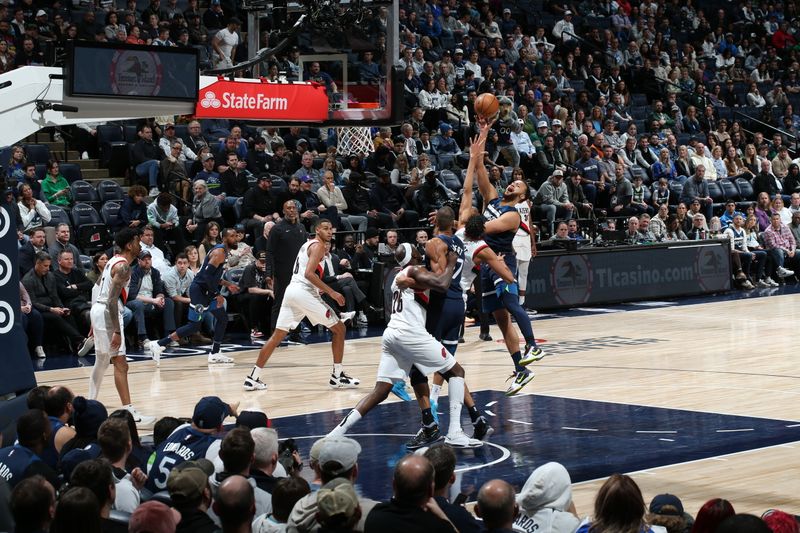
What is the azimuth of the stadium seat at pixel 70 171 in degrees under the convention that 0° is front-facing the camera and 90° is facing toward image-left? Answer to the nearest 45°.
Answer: approximately 315°

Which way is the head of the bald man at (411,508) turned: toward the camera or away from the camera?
away from the camera

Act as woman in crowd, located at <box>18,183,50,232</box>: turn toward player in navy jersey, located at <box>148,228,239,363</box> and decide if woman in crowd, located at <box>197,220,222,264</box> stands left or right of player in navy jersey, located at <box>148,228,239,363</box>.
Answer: left

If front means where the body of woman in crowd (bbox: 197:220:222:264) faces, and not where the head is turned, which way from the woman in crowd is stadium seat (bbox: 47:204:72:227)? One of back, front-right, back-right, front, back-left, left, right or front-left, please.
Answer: back-right

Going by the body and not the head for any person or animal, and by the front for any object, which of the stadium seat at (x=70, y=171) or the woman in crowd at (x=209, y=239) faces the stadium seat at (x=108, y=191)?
the stadium seat at (x=70, y=171)

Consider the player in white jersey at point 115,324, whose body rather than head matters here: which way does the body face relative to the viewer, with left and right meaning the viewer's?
facing to the right of the viewer

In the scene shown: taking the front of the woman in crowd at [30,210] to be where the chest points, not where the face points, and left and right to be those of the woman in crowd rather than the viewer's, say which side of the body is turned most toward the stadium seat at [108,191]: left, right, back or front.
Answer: left

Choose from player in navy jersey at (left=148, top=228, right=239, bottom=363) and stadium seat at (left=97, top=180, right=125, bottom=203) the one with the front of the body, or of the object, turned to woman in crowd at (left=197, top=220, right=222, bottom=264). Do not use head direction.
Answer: the stadium seat

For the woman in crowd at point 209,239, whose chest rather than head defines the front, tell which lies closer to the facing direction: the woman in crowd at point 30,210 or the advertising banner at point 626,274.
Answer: the advertising banner

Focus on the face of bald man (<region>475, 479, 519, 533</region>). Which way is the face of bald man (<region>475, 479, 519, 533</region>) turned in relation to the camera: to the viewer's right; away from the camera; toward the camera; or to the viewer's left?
away from the camera

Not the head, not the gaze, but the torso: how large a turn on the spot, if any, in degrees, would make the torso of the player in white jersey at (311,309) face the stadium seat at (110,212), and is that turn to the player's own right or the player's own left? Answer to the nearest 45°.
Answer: approximately 135° to the player's own left

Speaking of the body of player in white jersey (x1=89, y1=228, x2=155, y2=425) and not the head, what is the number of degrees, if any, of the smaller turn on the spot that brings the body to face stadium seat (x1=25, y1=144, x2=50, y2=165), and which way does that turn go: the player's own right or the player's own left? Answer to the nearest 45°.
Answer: approximately 90° to the player's own left
